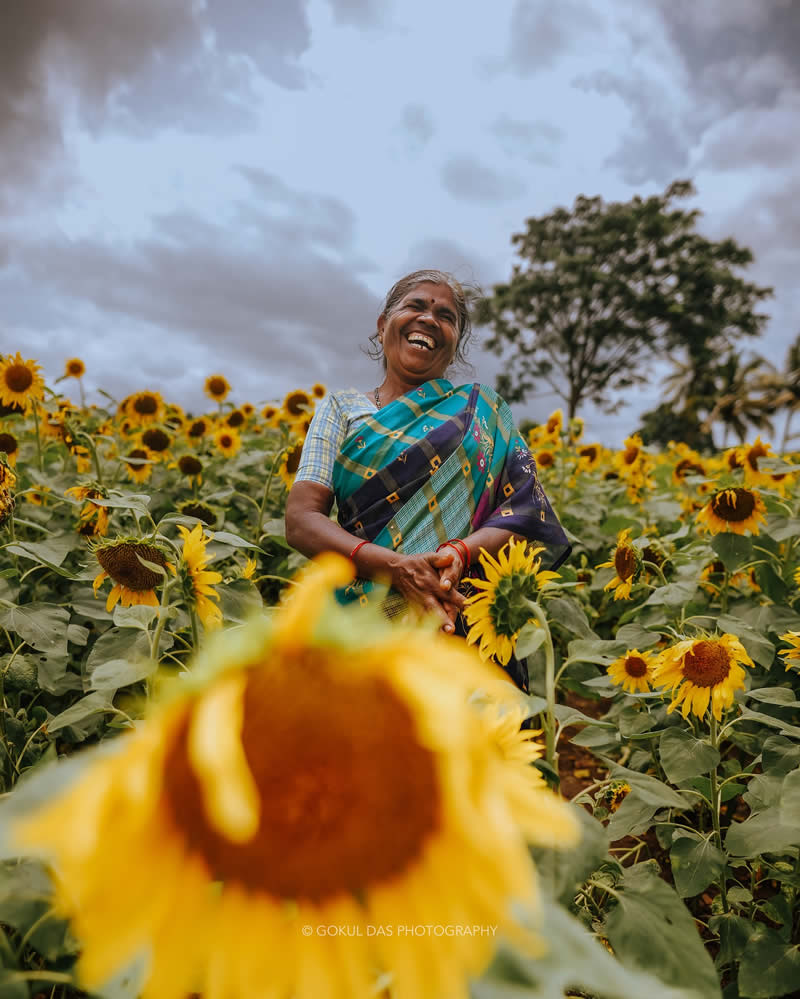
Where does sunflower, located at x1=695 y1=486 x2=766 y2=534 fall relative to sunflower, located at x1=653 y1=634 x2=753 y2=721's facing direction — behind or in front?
behind

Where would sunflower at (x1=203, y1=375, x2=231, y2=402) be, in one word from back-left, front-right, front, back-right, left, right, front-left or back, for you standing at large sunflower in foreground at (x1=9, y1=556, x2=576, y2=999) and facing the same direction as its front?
back

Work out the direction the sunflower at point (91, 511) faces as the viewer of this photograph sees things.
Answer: facing the viewer and to the left of the viewer

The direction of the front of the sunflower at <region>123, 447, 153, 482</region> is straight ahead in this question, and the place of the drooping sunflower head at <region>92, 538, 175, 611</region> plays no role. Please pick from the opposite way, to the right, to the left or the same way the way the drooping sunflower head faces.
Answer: the same way

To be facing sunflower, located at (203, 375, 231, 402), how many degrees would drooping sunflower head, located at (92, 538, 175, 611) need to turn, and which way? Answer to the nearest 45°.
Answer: approximately 180°

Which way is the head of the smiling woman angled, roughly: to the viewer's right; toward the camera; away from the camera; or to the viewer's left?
toward the camera

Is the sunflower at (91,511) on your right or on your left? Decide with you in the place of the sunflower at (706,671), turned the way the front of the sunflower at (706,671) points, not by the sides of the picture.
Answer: on your right

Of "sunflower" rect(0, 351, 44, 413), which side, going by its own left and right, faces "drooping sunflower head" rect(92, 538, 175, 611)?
front

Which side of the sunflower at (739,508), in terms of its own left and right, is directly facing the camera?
front

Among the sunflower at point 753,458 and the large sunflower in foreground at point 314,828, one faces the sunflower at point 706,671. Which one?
the sunflower at point 753,458

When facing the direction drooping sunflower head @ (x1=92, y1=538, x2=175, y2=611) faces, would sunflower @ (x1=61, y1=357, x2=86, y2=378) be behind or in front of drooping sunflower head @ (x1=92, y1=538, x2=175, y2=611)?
behind

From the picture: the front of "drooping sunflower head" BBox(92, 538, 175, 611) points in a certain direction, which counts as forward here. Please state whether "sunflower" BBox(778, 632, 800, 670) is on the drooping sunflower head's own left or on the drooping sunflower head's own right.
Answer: on the drooping sunflower head's own left

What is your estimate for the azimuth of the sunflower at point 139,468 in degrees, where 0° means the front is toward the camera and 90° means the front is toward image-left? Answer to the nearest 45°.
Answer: approximately 0°

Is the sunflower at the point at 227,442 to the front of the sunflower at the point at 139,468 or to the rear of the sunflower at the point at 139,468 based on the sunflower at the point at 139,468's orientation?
to the rear

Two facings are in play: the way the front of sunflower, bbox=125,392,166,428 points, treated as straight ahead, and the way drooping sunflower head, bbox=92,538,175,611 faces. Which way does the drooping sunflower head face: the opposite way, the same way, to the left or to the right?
the same way

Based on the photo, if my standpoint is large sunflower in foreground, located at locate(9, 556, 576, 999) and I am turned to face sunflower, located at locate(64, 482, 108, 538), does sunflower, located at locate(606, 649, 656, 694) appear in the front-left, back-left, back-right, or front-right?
front-right

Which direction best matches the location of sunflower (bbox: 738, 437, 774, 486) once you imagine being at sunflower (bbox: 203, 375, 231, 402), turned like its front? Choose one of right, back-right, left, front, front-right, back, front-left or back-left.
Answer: front-left

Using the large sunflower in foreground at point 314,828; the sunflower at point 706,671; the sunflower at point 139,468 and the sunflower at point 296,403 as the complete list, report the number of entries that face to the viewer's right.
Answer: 0

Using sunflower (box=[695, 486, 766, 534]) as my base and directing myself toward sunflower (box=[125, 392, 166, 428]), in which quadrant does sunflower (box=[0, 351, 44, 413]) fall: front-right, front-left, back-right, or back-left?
front-left

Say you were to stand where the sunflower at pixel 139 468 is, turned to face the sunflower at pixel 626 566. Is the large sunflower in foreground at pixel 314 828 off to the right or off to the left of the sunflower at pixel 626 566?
right
